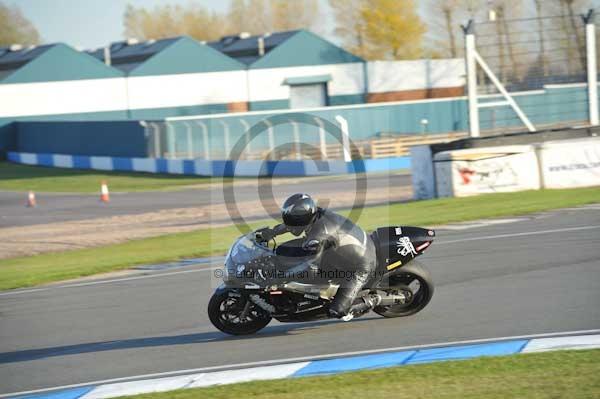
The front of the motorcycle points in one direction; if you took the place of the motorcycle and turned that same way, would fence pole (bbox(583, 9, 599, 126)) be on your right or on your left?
on your right

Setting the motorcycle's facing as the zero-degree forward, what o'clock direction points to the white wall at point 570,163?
The white wall is roughly at 4 o'clock from the motorcycle.

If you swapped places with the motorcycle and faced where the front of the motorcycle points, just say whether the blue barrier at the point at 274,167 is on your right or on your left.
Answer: on your right

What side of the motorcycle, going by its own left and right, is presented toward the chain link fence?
right

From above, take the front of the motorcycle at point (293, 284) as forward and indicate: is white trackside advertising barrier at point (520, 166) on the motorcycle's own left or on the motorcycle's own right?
on the motorcycle's own right

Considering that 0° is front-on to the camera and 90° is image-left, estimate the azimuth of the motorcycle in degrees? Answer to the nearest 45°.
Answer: approximately 90°
